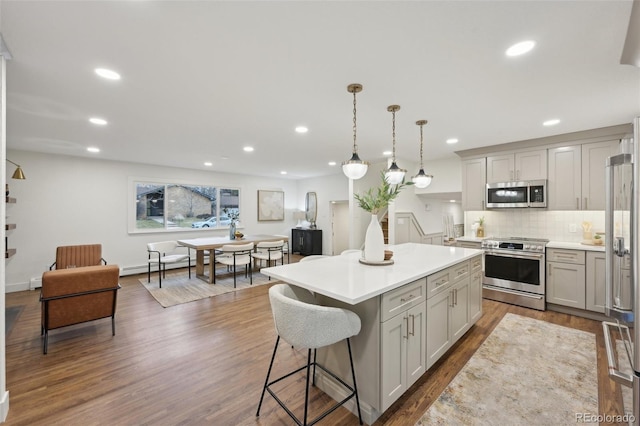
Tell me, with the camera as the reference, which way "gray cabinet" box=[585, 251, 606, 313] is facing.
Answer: facing the viewer

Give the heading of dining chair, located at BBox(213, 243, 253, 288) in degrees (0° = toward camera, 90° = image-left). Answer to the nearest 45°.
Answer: approximately 135°

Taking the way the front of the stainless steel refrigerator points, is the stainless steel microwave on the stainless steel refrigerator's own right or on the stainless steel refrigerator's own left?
on the stainless steel refrigerator's own right

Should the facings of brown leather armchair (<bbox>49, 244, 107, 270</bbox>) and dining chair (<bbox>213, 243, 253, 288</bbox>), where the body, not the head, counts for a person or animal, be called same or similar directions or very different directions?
very different directions

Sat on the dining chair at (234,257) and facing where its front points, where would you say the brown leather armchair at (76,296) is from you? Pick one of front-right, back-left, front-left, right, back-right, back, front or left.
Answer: left

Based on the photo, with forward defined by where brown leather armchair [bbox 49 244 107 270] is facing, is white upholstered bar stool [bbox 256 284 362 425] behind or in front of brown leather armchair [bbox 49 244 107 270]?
in front

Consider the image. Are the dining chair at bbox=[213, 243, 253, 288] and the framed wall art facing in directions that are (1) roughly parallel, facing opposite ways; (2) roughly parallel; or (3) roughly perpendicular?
roughly parallel, facing opposite ways

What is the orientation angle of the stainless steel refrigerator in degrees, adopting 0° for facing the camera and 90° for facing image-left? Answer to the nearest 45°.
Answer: approximately 90°

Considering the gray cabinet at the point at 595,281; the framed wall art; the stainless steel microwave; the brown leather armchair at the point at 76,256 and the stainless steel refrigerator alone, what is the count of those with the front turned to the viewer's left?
1

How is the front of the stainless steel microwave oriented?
toward the camera

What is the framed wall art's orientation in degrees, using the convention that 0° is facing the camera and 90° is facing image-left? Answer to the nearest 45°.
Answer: approximately 315°
